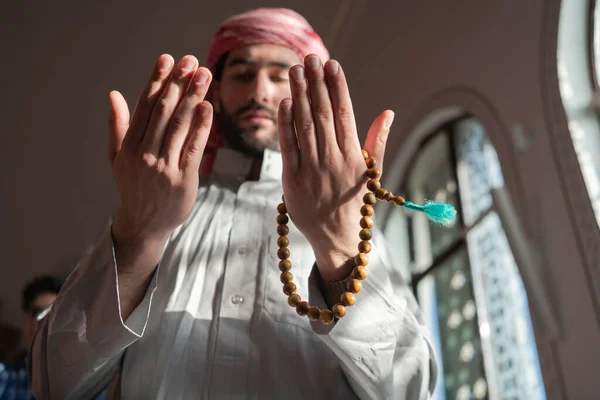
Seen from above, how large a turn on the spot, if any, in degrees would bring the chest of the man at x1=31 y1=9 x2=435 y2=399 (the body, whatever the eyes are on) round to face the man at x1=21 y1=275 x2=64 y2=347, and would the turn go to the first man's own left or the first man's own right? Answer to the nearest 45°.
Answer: approximately 135° to the first man's own right

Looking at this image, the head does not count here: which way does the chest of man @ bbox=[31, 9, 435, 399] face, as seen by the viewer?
toward the camera

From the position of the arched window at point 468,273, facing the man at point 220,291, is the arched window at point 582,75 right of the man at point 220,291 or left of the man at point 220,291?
left
